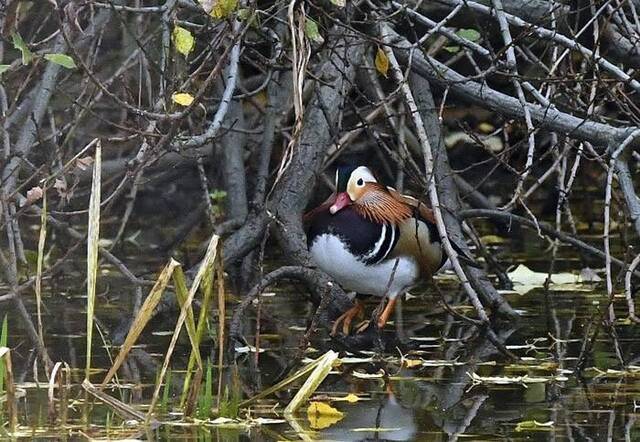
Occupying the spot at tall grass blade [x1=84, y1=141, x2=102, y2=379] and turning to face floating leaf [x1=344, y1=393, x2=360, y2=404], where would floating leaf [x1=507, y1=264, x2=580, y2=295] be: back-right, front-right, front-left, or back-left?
front-left

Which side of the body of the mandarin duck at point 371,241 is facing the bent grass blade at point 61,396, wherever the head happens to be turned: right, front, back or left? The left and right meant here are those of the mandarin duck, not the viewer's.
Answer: front

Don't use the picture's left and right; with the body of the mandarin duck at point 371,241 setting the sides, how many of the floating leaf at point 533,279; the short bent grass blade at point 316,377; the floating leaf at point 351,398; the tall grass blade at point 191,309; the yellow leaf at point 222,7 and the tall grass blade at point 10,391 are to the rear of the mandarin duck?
1

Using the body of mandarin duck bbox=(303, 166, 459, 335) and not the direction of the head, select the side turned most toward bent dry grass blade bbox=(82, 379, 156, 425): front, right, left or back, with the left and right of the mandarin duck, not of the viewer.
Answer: front

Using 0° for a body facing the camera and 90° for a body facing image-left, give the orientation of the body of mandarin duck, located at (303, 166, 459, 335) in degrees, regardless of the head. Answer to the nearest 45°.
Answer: approximately 45°

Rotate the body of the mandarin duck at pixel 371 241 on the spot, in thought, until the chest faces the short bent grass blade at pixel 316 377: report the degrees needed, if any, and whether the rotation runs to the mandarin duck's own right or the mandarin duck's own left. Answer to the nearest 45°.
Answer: approximately 45° to the mandarin duck's own left

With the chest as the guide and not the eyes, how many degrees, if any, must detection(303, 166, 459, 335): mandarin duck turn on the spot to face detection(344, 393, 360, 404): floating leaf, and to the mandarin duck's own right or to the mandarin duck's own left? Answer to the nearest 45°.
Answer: approximately 45° to the mandarin duck's own left

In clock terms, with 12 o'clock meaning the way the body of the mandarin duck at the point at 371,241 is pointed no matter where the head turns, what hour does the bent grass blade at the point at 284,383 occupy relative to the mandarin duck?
The bent grass blade is roughly at 11 o'clock from the mandarin duck.

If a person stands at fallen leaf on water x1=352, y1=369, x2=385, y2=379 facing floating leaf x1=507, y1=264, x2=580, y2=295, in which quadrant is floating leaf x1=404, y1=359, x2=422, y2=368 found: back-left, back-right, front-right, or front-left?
front-right

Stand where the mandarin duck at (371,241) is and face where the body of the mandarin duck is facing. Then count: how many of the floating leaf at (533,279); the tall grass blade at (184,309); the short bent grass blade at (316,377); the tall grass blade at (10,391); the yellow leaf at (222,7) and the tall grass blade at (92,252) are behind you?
1

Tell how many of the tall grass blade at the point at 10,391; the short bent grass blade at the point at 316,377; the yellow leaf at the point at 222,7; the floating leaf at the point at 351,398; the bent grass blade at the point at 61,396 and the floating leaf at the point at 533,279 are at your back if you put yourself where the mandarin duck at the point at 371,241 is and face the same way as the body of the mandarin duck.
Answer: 1
